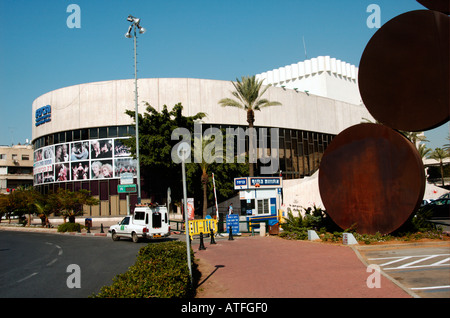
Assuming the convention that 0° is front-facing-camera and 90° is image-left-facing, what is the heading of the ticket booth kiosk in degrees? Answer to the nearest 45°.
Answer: approximately 0°

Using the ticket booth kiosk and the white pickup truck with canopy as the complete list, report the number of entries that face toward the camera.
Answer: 1

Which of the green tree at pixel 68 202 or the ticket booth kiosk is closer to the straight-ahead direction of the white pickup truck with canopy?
the green tree

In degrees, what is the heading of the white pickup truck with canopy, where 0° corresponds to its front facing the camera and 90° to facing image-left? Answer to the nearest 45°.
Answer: approximately 135°

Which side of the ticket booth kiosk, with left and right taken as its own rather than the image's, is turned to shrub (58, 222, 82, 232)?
right

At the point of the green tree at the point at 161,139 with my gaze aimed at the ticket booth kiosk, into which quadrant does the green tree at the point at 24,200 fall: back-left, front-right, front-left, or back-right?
back-right
